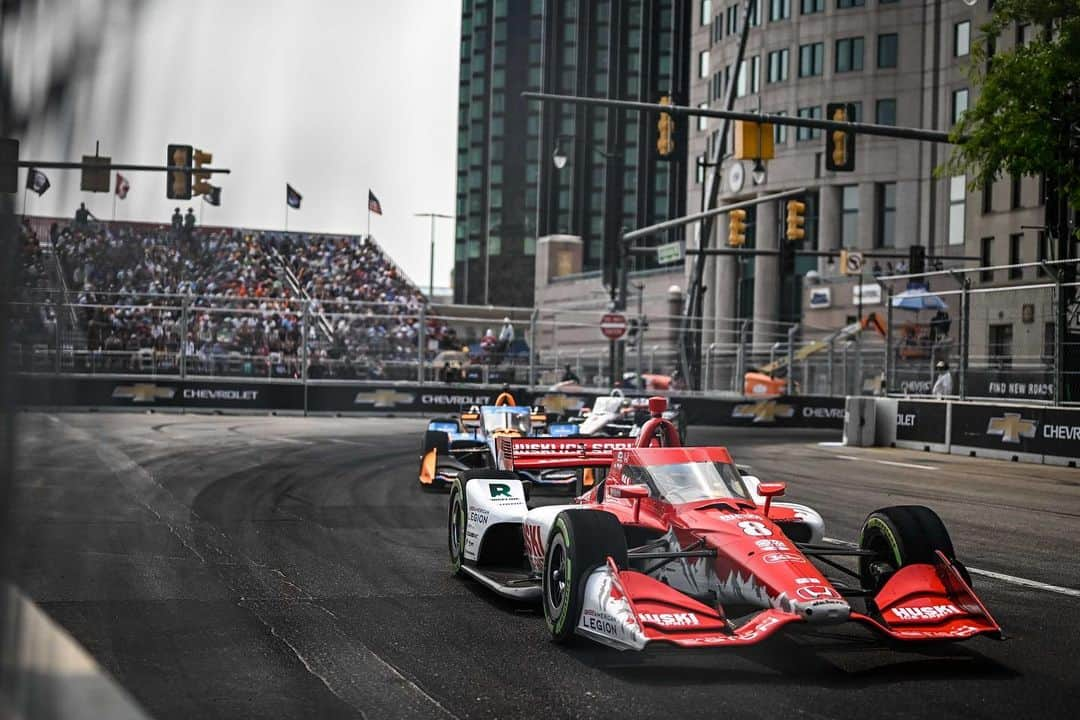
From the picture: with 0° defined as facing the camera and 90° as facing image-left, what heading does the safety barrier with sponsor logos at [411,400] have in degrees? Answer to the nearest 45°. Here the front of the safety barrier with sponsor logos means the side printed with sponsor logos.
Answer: approximately 0°

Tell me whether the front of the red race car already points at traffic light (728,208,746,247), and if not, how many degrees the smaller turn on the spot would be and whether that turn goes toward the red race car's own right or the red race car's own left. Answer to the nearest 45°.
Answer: approximately 135° to the red race car's own left

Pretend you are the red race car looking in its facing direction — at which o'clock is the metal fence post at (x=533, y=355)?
The metal fence post is roughly at 7 o'clock from the red race car.

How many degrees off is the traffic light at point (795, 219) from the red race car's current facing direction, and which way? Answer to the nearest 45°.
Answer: approximately 135° to its left

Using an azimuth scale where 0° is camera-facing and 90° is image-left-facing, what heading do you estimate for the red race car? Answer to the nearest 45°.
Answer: approximately 315°

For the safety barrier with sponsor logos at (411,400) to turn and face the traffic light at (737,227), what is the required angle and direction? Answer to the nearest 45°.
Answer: approximately 90° to its left

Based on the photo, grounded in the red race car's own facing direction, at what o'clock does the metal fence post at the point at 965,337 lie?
The metal fence post is roughly at 8 o'clock from the red race car.
